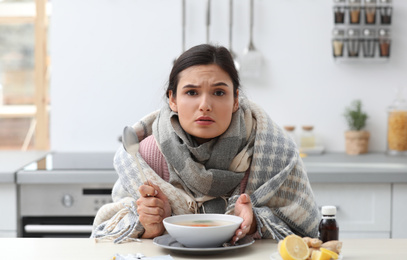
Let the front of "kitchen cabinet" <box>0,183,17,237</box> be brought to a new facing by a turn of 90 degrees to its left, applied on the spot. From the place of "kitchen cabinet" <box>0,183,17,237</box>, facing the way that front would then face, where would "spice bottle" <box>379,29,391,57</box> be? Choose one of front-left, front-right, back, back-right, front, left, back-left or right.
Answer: front

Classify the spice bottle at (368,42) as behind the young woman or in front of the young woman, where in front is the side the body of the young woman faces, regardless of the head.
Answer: behind

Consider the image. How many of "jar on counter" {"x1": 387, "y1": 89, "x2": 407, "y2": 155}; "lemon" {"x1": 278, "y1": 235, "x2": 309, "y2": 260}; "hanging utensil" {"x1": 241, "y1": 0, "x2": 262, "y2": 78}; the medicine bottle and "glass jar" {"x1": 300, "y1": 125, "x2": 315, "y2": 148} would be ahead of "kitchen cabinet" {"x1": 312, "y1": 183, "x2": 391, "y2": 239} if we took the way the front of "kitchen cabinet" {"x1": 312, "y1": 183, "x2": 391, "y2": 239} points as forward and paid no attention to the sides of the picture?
2

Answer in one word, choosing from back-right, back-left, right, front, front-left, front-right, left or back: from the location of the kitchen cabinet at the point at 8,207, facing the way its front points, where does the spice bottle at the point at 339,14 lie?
left

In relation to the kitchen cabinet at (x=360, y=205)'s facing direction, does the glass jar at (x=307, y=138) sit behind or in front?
behind

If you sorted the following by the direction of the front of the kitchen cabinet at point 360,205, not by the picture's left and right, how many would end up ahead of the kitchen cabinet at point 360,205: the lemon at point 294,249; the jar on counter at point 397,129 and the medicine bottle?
2

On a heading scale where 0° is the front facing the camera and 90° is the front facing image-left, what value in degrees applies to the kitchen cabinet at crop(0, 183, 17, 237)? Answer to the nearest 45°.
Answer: approximately 0°

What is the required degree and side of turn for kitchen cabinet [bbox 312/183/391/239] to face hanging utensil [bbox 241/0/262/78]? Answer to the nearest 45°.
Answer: approximately 135° to its right

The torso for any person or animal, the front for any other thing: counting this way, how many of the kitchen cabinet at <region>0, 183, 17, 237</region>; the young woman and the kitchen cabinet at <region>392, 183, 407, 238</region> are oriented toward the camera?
3

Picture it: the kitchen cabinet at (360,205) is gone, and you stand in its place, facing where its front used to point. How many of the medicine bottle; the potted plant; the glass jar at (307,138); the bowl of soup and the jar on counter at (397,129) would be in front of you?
2

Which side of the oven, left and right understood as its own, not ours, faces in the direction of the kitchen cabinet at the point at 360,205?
left

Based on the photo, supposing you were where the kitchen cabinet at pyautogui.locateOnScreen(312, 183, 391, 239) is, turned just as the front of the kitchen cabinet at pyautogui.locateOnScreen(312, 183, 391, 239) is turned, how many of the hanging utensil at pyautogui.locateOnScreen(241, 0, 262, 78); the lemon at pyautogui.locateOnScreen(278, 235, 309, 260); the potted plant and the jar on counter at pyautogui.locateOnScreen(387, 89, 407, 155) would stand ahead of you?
1

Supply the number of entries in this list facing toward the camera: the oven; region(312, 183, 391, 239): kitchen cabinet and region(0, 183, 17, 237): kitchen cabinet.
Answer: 3
